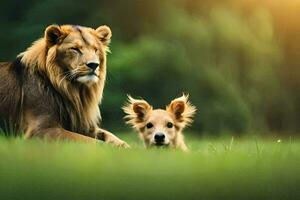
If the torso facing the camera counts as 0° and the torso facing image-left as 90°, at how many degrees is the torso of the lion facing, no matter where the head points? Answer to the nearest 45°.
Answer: approximately 315°

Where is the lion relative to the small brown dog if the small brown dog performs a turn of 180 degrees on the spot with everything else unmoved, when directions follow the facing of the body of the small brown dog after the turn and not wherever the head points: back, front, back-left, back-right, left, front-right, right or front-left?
left

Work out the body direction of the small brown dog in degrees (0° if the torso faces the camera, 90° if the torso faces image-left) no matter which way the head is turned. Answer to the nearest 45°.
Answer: approximately 0°
